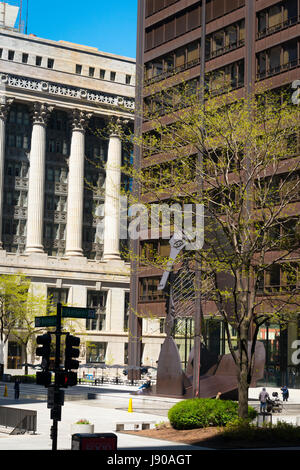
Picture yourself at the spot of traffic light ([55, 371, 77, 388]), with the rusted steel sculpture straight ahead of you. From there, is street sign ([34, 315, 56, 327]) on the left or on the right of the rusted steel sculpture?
left

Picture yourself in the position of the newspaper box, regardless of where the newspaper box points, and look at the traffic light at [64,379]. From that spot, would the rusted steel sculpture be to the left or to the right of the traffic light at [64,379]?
right

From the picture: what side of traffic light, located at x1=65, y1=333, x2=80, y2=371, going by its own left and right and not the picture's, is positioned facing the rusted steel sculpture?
left

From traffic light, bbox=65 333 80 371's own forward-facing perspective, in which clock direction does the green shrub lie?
The green shrub is roughly at 10 o'clock from the traffic light.
